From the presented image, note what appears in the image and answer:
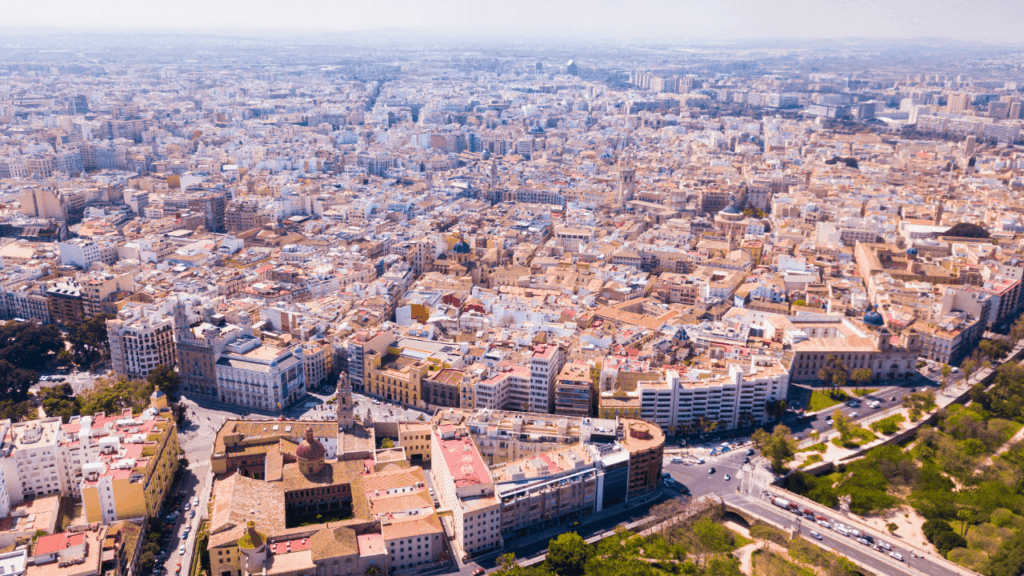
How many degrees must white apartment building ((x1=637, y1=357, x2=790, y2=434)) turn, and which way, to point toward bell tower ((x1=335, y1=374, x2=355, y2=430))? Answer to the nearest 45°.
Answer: approximately 45° to its right

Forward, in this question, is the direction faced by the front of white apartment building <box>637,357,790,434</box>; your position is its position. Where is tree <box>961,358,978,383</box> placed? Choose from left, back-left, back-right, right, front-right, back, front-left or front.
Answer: back-left

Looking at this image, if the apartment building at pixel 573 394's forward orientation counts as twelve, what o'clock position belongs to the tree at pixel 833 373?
The tree is roughly at 8 o'clock from the apartment building.

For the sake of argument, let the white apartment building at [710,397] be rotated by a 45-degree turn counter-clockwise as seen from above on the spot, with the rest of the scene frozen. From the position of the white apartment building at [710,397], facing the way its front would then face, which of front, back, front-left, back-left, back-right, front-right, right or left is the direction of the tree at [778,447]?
front

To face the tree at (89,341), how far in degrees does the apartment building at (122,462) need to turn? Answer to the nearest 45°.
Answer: approximately 135° to its left

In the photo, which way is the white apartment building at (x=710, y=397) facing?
toward the camera

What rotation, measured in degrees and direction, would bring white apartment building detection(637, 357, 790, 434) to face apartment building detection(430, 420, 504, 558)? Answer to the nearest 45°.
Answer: approximately 45° to its right

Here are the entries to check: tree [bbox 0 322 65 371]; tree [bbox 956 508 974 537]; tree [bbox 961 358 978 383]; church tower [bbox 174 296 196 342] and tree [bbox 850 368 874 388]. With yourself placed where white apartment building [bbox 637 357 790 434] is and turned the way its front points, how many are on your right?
2

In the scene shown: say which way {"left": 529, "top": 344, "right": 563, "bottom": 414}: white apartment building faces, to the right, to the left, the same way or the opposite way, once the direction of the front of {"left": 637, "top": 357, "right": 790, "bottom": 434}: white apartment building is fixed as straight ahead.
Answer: the same way

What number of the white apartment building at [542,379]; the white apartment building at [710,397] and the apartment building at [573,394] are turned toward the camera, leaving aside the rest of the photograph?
3

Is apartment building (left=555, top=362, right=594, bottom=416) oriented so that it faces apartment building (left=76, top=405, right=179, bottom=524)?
no

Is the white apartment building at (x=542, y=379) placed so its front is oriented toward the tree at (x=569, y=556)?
yes

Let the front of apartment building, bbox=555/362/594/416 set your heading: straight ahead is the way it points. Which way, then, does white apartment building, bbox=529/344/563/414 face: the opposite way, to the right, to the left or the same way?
the same way

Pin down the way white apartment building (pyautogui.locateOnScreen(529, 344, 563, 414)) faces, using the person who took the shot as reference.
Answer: facing the viewer

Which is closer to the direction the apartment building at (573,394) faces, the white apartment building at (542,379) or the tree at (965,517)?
the tree

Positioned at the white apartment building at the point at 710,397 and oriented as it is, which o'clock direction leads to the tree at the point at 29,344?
The tree is roughly at 3 o'clock from the white apartment building.

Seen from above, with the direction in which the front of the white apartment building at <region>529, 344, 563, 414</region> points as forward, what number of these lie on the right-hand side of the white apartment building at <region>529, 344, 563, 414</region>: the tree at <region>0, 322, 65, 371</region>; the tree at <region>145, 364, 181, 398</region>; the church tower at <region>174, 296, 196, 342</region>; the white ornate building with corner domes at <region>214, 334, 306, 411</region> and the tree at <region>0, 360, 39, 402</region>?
5

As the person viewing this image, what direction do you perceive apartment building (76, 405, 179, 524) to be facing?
facing the viewer and to the right of the viewer

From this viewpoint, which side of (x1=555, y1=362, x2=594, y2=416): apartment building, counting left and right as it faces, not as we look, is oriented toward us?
front
